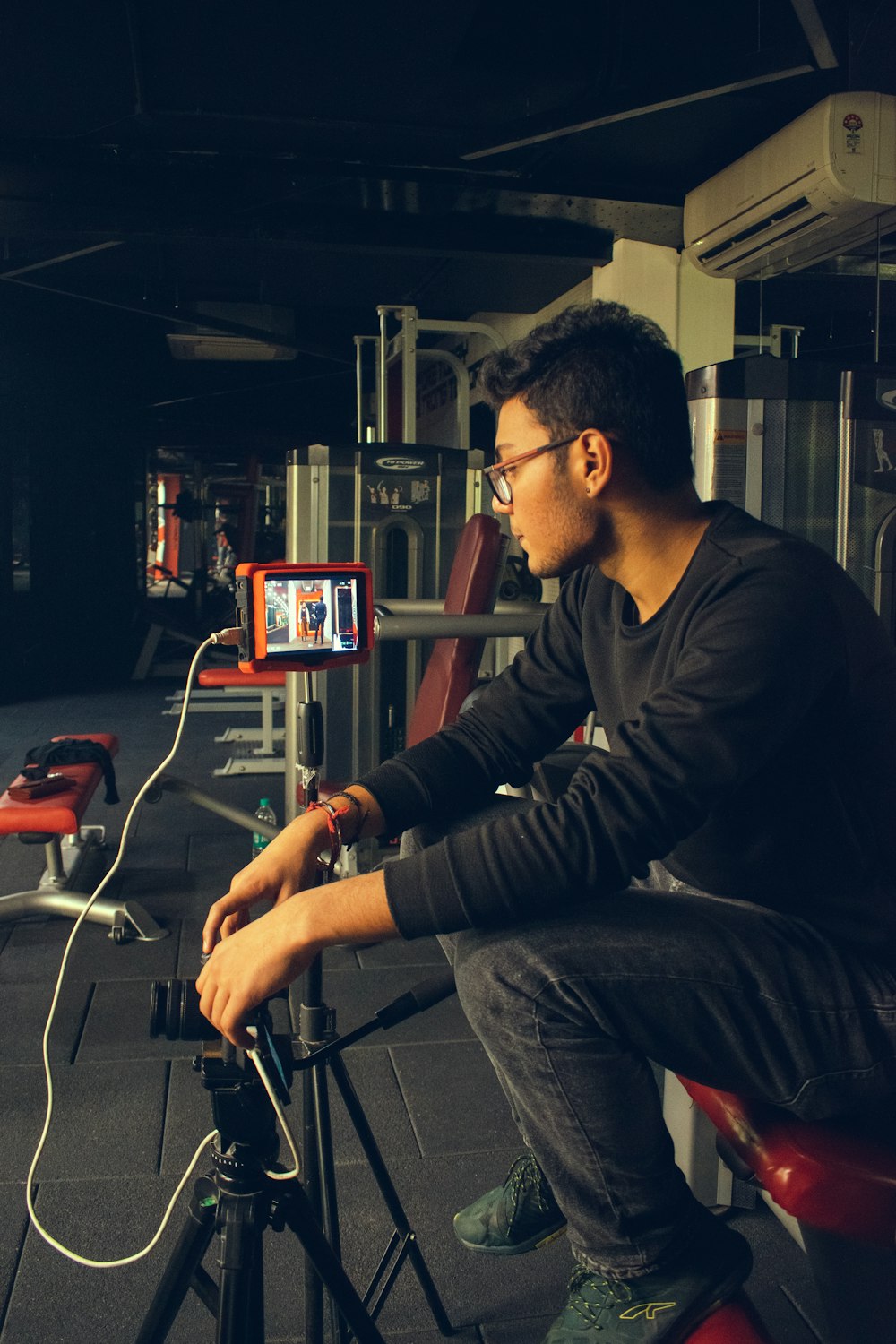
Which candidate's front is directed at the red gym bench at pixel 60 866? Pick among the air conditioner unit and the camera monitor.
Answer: the air conditioner unit

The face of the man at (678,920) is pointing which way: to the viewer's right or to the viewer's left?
to the viewer's left

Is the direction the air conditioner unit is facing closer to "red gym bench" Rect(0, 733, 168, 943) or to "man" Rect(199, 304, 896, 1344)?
the red gym bench

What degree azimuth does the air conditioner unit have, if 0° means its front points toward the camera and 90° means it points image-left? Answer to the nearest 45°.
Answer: approximately 45°

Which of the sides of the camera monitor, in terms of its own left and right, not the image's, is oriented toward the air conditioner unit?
left
